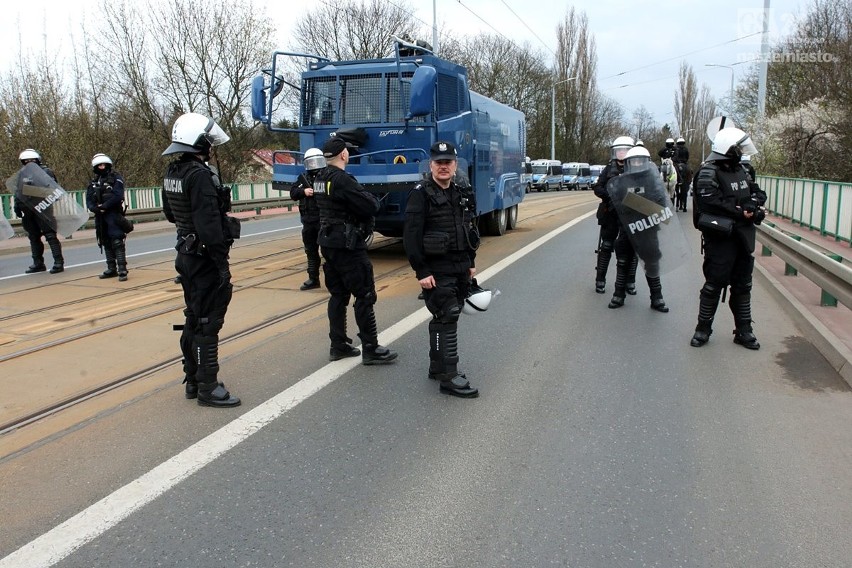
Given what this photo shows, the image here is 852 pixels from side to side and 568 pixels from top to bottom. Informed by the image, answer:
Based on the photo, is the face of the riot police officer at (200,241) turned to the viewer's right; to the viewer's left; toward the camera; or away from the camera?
to the viewer's right

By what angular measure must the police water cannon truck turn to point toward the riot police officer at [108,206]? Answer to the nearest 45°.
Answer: approximately 45° to its right

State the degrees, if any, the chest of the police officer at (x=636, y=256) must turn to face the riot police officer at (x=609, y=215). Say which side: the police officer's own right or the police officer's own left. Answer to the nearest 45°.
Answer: approximately 135° to the police officer's own right

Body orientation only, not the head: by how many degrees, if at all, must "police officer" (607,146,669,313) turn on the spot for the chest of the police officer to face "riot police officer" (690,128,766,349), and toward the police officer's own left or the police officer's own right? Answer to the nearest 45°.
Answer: approximately 45° to the police officer's own left

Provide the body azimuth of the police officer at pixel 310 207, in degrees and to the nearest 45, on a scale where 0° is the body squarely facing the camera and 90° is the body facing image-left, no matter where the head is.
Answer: approximately 0°

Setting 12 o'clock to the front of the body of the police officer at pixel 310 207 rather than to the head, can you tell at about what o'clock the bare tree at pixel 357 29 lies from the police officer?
The bare tree is roughly at 6 o'clock from the police officer.

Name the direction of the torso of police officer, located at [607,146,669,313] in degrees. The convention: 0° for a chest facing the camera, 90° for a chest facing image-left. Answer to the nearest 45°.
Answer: approximately 0°
